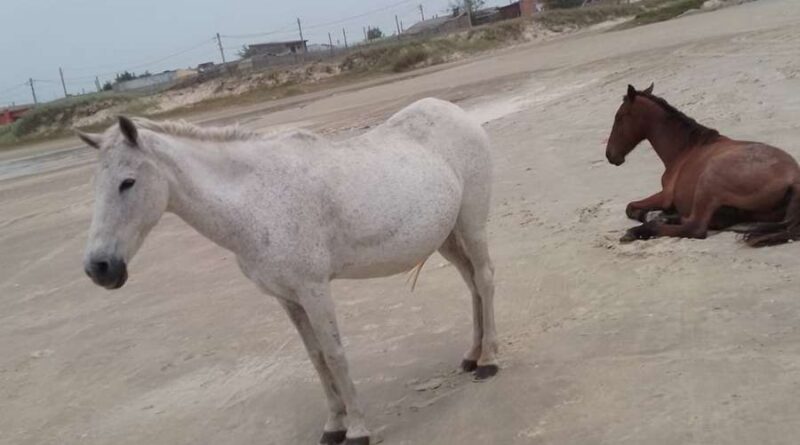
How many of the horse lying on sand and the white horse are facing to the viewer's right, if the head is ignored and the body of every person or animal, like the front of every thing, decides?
0

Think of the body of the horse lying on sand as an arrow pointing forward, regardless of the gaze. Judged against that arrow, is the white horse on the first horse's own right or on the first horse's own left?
on the first horse's own left

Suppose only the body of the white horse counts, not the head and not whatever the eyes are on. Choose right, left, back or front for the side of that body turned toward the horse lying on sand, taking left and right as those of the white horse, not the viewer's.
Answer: back

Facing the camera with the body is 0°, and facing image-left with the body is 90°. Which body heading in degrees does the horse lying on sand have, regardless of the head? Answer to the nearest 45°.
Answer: approximately 90°

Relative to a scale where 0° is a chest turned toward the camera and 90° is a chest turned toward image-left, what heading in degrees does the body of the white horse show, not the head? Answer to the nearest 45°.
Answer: approximately 45°
